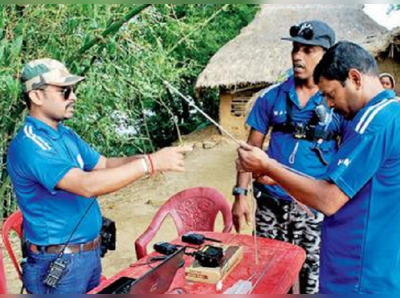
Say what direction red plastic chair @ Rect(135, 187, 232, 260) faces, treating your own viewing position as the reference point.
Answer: facing the viewer and to the left of the viewer

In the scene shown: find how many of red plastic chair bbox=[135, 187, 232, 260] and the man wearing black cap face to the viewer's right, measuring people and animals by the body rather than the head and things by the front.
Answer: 0

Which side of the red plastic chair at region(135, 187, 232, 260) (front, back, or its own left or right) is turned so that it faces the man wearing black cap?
left

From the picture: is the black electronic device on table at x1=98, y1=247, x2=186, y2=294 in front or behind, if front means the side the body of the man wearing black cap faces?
in front

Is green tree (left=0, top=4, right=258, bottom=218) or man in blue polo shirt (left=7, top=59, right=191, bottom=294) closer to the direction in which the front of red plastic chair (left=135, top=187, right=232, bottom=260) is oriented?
the man in blue polo shirt

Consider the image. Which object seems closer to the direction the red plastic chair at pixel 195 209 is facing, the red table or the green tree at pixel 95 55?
the red table

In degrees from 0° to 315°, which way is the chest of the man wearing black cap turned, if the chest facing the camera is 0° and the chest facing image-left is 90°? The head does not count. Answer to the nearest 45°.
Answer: approximately 0°

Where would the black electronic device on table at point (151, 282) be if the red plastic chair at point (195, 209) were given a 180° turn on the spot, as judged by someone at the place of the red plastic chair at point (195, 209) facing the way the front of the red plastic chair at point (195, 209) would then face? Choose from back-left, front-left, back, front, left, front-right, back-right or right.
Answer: back-right

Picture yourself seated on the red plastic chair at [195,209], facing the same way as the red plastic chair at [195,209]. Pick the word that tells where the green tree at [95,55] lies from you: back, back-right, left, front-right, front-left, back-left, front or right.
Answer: right

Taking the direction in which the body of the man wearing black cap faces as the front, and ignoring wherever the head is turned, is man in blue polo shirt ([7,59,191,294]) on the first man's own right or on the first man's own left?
on the first man's own right

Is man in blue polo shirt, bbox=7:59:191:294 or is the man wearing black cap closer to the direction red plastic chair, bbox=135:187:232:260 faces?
the man in blue polo shirt

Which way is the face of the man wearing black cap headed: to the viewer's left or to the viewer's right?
to the viewer's left
